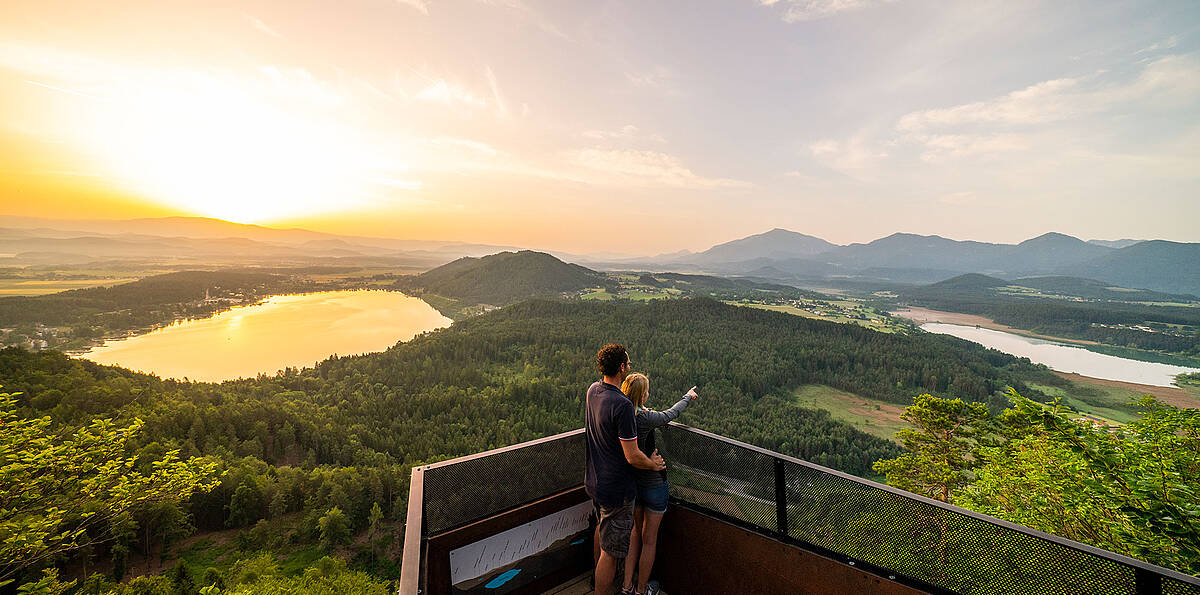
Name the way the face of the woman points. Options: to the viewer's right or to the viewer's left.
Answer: to the viewer's right

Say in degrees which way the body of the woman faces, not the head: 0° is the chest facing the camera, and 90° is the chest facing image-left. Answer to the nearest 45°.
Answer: approximately 225°

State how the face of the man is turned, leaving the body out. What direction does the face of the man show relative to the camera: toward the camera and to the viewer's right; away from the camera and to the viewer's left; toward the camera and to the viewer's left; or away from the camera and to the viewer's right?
away from the camera and to the viewer's right

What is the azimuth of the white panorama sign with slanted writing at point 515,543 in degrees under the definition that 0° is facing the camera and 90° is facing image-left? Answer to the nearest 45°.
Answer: approximately 315°

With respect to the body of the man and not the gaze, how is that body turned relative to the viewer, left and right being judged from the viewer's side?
facing away from the viewer and to the right of the viewer
